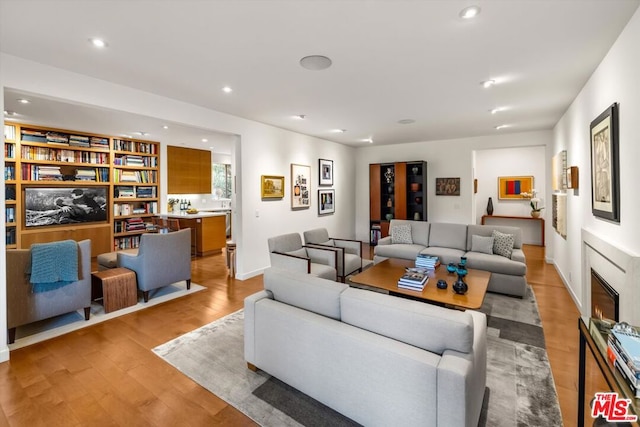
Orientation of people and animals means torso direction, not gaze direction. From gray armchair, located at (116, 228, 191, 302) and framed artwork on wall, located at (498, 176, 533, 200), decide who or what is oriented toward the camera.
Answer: the framed artwork on wall

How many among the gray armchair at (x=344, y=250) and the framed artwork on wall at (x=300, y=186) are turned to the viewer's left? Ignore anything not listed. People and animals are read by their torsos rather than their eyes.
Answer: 0

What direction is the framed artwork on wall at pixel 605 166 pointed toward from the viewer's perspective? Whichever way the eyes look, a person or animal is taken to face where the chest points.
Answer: to the viewer's left

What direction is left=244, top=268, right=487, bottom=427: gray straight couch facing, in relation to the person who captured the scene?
facing away from the viewer and to the right of the viewer

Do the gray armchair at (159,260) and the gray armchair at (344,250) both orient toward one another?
no

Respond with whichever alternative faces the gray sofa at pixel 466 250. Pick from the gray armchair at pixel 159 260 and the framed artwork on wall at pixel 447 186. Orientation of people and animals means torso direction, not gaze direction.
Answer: the framed artwork on wall

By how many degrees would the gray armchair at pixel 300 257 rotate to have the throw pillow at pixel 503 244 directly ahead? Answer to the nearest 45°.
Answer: approximately 45° to its left

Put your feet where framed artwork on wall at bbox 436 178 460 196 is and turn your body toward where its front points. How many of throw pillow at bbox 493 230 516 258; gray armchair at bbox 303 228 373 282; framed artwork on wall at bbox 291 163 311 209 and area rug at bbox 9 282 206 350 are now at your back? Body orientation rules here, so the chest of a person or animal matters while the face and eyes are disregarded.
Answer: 0

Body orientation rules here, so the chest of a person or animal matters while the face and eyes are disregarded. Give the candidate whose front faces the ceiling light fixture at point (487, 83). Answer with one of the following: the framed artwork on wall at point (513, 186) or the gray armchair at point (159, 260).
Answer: the framed artwork on wall

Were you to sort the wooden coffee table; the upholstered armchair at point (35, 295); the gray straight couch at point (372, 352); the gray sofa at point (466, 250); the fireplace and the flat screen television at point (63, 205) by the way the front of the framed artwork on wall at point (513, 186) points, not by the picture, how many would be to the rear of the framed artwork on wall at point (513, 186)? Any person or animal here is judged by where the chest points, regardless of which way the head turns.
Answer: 0

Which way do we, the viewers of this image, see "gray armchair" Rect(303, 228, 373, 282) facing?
facing the viewer and to the right of the viewer

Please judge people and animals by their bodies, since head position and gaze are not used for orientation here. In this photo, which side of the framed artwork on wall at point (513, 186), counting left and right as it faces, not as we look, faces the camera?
front

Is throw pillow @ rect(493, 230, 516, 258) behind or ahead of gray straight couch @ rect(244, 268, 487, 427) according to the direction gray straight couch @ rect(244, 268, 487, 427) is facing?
ahead

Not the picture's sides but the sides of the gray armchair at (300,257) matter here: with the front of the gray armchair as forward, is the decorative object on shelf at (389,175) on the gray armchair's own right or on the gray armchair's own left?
on the gray armchair's own left

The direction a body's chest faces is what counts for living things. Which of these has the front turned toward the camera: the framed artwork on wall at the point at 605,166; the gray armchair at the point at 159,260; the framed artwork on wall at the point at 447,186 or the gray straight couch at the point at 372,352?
the framed artwork on wall at the point at 447,186

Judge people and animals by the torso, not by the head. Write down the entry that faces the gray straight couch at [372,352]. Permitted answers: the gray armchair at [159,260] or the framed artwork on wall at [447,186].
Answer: the framed artwork on wall
